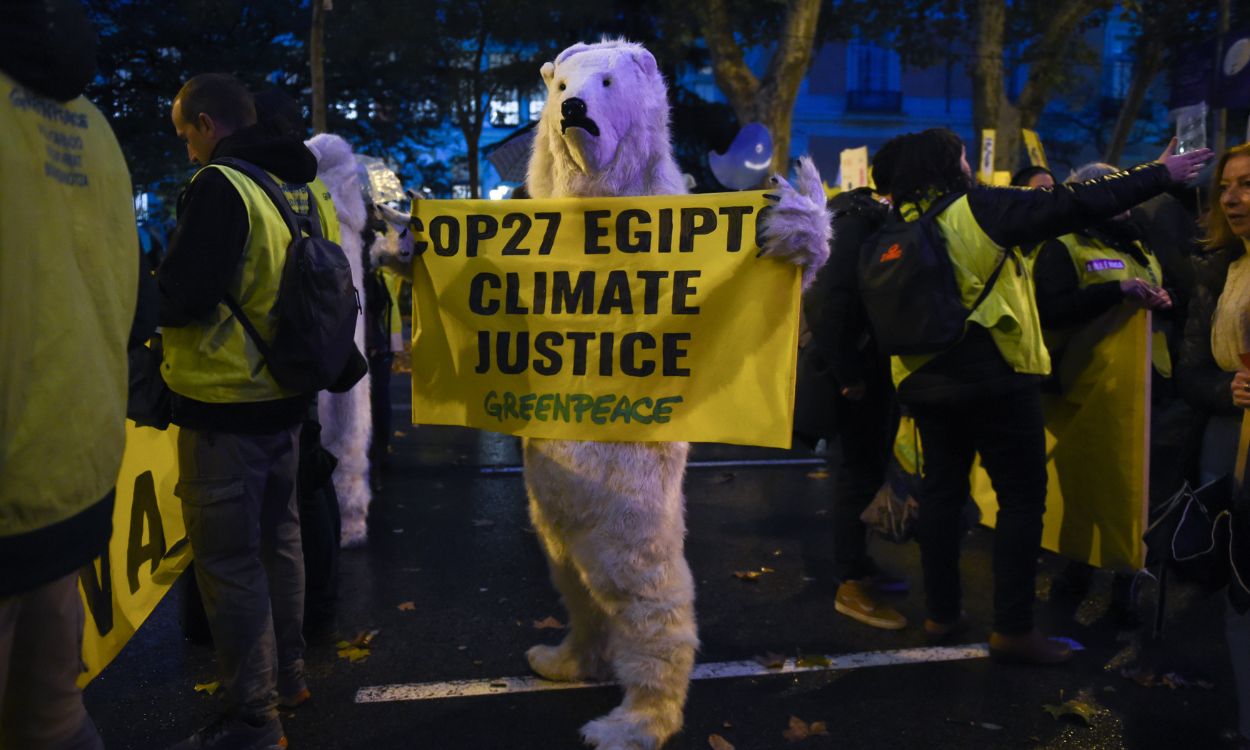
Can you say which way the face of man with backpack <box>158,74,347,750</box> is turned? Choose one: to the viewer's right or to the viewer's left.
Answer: to the viewer's left

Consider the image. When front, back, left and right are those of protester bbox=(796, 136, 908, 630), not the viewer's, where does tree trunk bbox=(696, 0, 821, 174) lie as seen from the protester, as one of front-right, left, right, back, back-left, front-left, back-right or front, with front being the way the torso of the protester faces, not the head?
left

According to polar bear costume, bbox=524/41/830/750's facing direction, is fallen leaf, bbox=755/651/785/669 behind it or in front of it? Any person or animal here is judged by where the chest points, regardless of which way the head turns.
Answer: behind

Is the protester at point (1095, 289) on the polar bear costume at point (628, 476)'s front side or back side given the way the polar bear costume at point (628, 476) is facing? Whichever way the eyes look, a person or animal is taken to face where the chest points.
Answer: on the back side

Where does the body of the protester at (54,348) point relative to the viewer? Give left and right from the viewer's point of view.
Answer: facing away from the viewer

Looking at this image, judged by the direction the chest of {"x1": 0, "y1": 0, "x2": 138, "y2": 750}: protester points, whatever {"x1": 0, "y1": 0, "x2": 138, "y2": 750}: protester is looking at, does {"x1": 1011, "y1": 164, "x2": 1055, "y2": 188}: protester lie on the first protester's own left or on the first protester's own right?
on the first protester's own right
